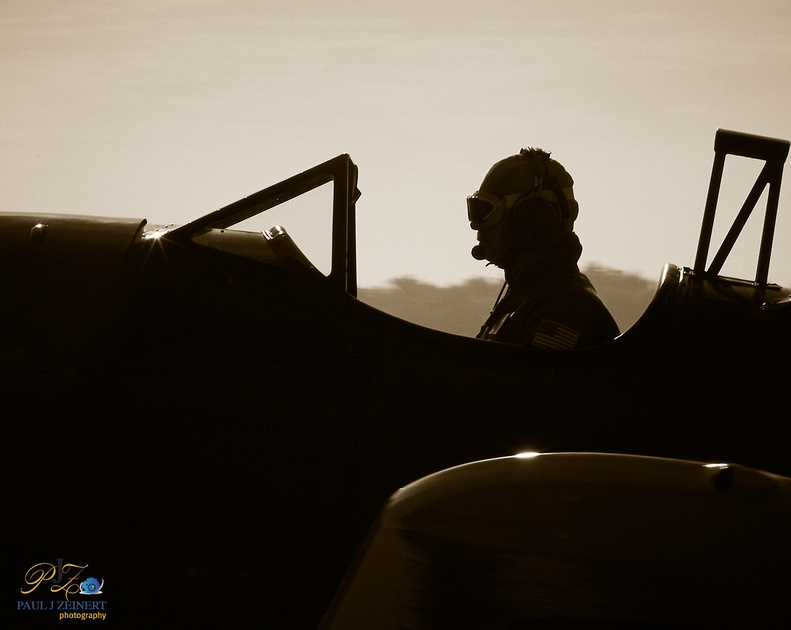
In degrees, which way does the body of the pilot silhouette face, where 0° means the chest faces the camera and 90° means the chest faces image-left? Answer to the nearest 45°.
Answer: approximately 90°

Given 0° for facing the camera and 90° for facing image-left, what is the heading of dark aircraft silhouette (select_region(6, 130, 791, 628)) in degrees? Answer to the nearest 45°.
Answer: approximately 90°
